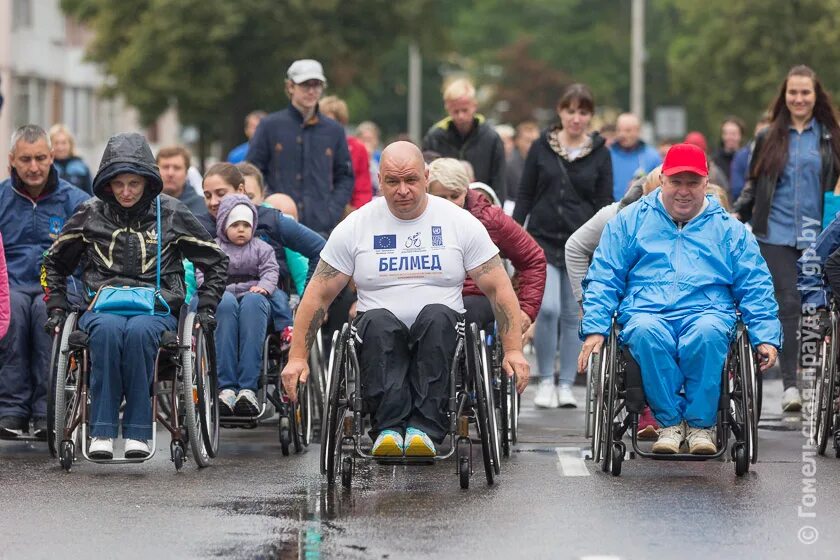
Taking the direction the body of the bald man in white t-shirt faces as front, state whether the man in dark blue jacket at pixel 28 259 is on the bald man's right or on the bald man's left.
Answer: on the bald man's right

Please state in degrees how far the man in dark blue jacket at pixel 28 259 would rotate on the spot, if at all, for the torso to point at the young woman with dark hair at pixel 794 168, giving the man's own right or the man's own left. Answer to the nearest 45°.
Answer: approximately 90° to the man's own left

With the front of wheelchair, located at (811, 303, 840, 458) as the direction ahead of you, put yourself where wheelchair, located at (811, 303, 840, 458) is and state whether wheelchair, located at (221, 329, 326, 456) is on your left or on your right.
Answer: on your right

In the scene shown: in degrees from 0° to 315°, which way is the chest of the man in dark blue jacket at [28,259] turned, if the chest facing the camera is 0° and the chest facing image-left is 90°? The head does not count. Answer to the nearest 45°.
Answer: approximately 0°
